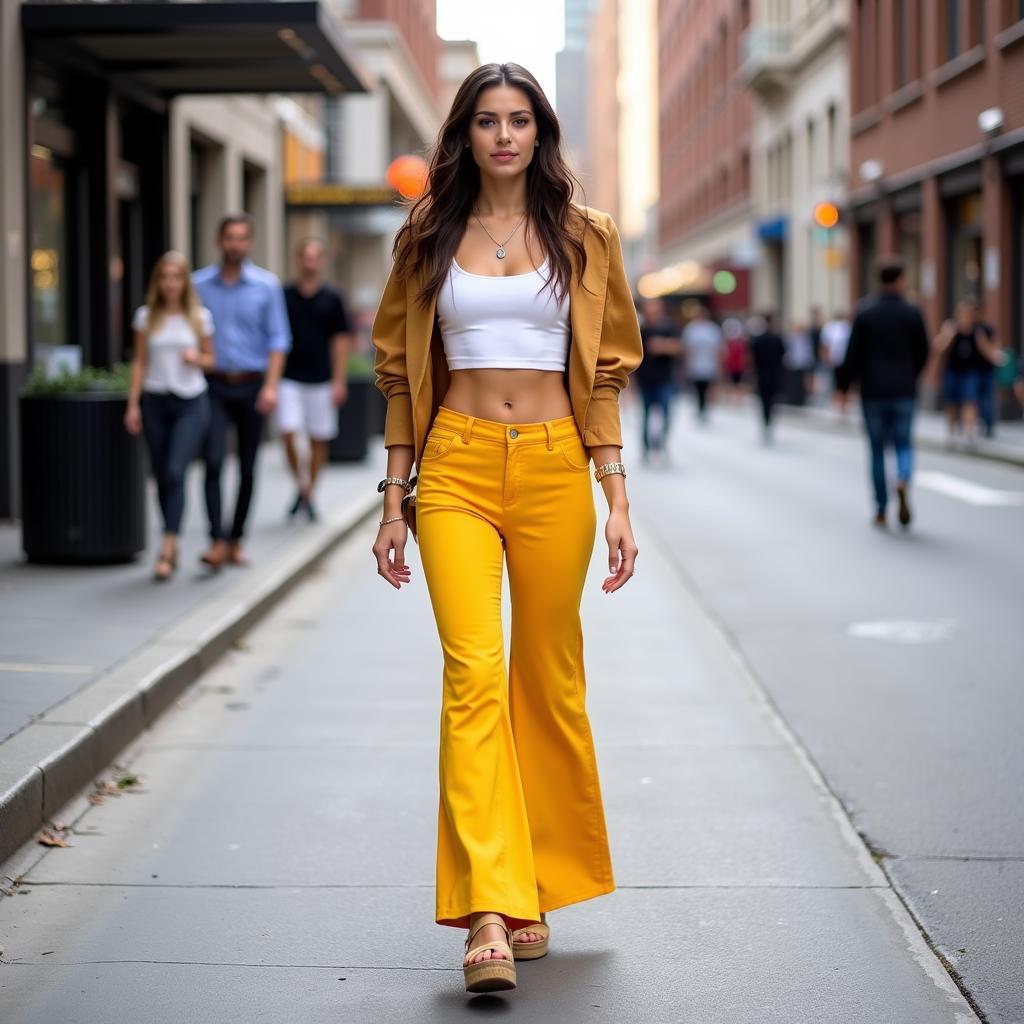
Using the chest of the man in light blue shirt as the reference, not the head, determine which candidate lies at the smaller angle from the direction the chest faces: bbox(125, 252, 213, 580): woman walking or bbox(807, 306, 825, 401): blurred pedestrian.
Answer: the woman walking

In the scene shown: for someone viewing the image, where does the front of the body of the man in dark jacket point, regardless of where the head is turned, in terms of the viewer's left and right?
facing away from the viewer

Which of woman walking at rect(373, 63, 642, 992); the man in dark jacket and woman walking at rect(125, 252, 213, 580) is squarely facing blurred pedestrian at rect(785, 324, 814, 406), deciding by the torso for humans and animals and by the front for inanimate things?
the man in dark jacket

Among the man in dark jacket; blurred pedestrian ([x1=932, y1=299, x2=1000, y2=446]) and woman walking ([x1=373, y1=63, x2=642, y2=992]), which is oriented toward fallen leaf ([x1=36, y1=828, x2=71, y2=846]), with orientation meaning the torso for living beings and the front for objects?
the blurred pedestrian

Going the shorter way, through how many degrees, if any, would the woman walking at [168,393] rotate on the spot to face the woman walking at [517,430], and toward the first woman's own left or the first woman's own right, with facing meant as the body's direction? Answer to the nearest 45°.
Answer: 0° — they already face them

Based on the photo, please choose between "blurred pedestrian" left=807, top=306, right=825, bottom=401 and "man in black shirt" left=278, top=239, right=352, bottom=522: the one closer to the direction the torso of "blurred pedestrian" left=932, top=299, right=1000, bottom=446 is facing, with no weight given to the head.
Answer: the man in black shirt
